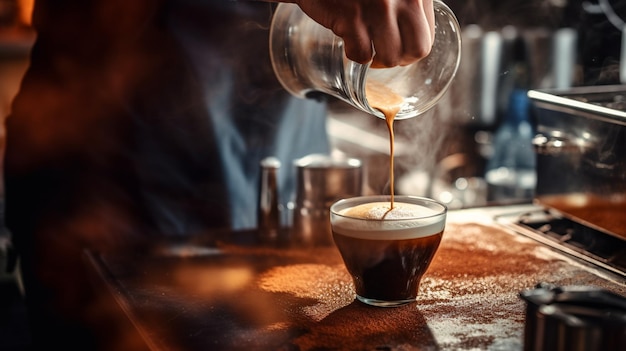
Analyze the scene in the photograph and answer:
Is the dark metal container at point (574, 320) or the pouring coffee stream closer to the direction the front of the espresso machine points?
the pouring coffee stream

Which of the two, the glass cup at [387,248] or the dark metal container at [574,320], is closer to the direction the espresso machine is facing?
the glass cup

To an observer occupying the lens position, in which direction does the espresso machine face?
facing the viewer and to the left of the viewer

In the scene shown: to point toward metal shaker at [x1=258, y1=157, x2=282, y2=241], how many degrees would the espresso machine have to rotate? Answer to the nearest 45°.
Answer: approximately 45° to its right

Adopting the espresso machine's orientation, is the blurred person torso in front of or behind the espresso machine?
in front

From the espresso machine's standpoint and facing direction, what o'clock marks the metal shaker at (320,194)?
The metal shaker is roughly at 1 o'clock from the espresso machine.

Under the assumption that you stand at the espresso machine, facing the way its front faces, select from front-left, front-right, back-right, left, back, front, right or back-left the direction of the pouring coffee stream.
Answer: front

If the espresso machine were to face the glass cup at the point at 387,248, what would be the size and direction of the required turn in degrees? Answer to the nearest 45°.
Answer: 0° — it already faces it

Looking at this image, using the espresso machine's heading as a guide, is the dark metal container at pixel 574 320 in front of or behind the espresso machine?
in front
